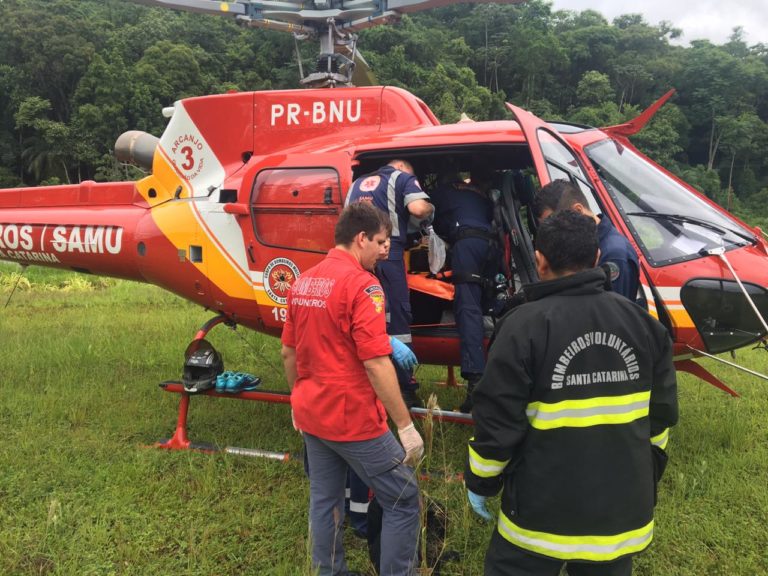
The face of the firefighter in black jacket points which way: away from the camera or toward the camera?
away from the camera

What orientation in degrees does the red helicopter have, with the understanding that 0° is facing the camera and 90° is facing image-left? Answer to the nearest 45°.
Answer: approximately 270°

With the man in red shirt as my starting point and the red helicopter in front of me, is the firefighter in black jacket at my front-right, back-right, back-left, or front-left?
back-right

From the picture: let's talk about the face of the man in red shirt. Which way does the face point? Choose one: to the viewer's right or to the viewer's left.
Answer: to the viewer's right

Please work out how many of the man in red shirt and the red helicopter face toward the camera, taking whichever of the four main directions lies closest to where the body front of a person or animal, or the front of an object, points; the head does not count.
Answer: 0

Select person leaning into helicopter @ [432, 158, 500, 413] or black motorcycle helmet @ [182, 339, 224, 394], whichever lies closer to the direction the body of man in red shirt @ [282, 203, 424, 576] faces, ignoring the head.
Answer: the person leaning into helicopter

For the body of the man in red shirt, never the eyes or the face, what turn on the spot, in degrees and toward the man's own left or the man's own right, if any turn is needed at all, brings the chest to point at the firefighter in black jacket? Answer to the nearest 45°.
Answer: approximately 90° to the man's own right

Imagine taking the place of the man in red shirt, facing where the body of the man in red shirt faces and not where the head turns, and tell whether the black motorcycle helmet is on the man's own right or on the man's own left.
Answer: on the man's own left

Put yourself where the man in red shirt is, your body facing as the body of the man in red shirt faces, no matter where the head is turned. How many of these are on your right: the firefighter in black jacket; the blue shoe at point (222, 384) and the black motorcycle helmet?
1

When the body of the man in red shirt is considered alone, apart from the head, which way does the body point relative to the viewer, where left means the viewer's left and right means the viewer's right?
facing away from the viewer and to the right of the viewer

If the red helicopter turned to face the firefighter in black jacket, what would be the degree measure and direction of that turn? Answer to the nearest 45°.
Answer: approximately 90° to its right

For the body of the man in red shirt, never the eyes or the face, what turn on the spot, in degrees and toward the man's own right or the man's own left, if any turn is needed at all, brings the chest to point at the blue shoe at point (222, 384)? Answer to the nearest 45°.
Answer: approximately 90° to the man's own left
